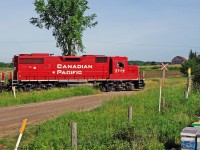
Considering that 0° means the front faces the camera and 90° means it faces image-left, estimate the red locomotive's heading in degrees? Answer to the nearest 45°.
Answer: approximately 270°
